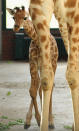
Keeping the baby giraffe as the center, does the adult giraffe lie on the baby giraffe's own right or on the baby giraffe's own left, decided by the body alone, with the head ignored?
on the baby giraffe's own left

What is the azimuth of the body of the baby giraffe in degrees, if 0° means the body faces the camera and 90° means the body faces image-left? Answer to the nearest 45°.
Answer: approximately 45°
